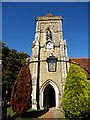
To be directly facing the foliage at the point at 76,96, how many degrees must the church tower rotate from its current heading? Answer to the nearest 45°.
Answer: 0° — it already faces it

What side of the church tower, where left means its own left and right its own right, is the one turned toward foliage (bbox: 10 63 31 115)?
front

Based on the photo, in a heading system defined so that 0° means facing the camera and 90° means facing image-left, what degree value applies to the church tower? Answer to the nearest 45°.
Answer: approximately 0°

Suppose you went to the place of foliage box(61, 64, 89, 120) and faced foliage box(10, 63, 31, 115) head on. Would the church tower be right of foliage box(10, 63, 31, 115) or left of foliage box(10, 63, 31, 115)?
right
